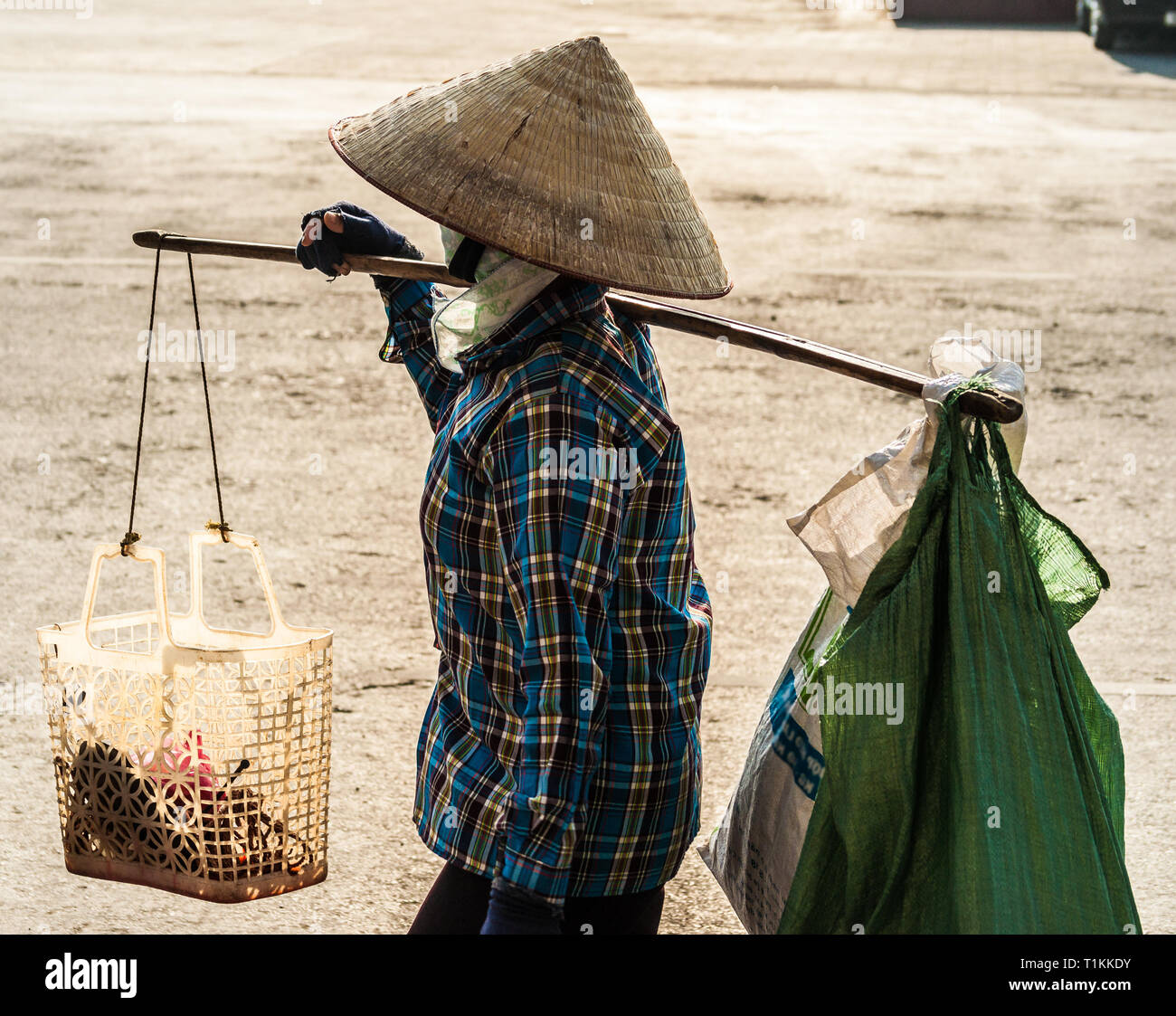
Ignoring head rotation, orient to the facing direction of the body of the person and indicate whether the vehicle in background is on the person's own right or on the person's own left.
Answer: on the person's own right

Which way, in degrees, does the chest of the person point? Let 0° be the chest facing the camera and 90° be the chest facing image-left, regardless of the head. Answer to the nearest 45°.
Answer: approximately 90°
